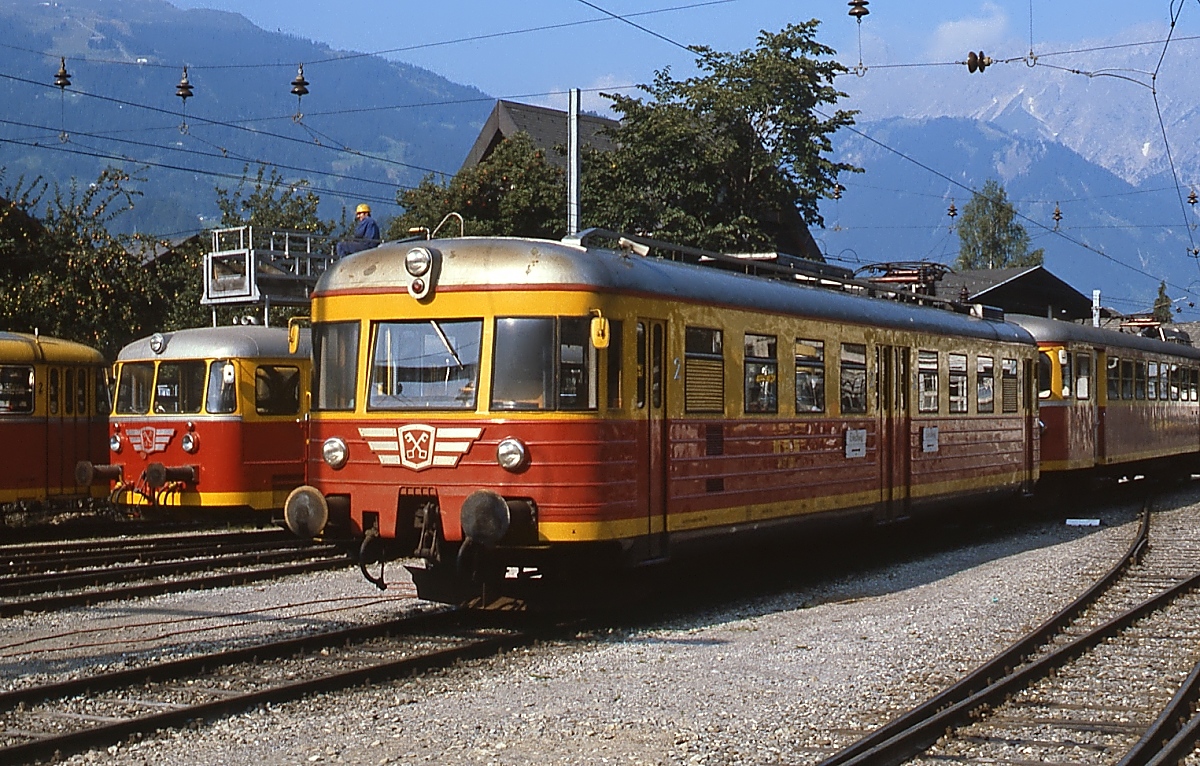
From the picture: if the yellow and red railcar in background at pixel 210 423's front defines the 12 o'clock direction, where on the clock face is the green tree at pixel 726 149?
The green tree is roughly at 6 o'clock from the yellow and red railcar in background.

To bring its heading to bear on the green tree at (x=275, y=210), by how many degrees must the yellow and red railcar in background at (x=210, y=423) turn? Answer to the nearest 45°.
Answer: approximately 135° to its right

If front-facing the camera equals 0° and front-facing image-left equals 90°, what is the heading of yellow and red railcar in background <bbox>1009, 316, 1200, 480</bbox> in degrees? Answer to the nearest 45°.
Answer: approximately 45°

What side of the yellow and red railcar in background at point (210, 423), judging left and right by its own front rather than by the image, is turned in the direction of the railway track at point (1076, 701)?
left

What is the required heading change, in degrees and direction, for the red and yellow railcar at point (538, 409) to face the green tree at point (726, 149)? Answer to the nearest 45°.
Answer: approximately 135° to its right

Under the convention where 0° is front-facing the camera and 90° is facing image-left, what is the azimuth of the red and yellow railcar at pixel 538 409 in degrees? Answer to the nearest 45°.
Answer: approximately 45°

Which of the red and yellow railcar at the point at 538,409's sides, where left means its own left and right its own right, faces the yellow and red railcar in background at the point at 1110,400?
back

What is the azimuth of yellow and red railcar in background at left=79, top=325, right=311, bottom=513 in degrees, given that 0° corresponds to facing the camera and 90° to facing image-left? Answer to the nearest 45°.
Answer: approximately 45°
